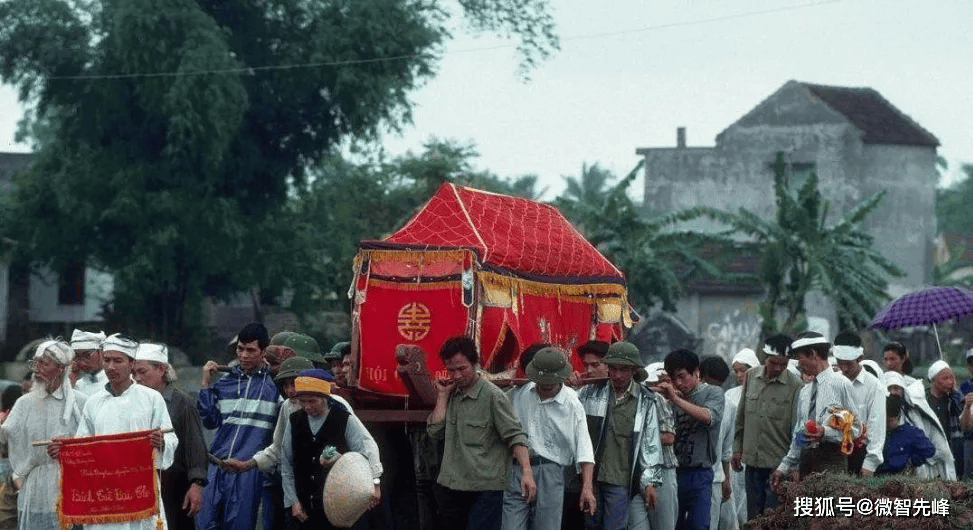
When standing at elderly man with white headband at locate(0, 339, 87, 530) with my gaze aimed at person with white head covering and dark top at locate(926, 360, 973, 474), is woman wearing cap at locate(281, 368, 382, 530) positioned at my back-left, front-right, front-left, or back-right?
front-right

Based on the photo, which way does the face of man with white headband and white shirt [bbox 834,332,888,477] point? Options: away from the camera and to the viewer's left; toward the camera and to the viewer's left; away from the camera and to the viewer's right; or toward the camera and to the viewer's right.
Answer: toward the camera and to the viewer's left

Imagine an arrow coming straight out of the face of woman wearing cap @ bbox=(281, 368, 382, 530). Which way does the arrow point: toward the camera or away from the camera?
toward the camera

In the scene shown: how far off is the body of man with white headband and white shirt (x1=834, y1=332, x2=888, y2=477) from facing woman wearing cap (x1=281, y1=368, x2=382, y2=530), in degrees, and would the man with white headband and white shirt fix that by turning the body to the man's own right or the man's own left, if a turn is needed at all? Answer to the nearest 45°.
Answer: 0° — they already face them

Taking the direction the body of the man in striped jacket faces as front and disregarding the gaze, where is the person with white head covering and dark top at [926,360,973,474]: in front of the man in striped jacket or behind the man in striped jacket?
behind

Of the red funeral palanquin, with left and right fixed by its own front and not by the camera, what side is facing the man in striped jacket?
front

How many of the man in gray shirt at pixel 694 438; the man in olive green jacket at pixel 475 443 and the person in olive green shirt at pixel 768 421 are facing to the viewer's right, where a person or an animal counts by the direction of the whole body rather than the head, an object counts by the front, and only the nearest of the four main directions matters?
0

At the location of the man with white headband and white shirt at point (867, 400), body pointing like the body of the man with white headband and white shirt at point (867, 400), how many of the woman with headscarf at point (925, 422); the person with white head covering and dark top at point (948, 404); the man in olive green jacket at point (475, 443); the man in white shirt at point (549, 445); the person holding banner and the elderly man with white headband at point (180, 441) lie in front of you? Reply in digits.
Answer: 4

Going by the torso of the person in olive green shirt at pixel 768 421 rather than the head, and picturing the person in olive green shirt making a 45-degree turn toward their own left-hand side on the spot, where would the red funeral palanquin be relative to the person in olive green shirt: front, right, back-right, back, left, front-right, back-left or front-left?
back-right

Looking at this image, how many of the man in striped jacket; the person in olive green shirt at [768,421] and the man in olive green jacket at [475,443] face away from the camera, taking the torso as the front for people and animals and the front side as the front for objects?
0

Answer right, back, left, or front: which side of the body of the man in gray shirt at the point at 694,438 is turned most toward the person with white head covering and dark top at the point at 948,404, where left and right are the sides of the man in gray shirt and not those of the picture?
back

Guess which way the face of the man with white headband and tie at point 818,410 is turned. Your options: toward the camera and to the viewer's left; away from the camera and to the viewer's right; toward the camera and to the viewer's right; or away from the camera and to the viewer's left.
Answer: toward the camera and to the viewer's left

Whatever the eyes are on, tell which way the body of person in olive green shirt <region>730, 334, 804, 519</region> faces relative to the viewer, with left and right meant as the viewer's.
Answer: facing the viewer
